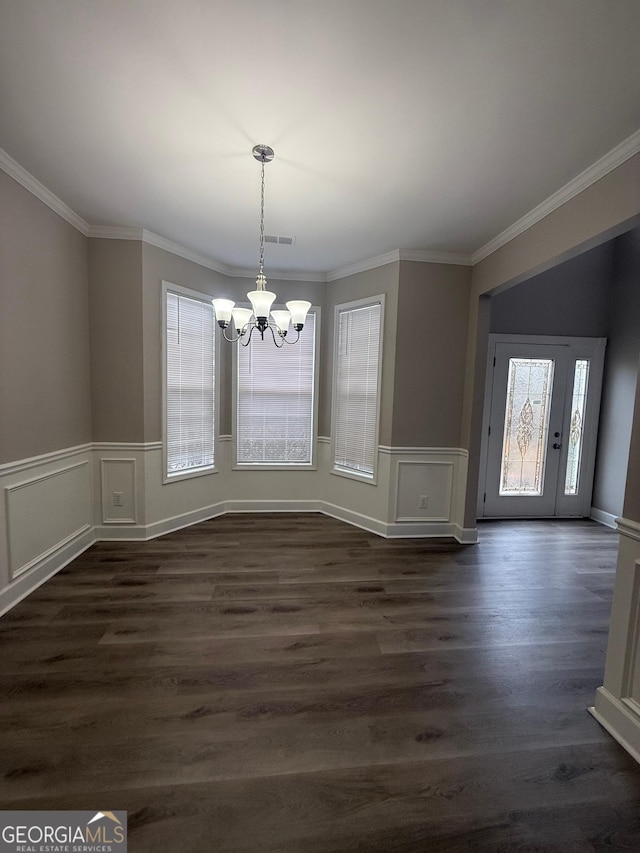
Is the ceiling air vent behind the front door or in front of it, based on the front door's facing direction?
in front

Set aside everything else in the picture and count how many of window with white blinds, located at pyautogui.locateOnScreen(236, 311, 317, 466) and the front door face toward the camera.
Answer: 2

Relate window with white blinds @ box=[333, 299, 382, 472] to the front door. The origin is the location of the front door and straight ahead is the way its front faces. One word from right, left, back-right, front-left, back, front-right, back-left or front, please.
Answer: front-right

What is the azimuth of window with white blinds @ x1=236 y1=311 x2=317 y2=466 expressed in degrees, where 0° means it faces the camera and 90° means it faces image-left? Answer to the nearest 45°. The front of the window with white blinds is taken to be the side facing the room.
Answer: approximately 0°

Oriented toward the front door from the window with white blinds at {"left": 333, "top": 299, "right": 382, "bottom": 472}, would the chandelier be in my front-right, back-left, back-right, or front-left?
back-right

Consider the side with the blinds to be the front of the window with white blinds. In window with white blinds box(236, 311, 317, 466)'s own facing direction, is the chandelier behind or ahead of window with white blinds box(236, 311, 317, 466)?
ahead

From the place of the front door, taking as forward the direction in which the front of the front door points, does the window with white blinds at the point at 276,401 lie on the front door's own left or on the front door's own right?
on the front door's own right

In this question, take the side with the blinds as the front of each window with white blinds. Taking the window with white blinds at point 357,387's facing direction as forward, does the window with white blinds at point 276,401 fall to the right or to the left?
on its right

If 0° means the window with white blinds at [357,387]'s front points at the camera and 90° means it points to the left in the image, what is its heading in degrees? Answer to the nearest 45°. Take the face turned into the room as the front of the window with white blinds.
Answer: approximately 45°

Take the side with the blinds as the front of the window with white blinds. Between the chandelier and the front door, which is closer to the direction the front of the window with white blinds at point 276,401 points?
the chandelier
